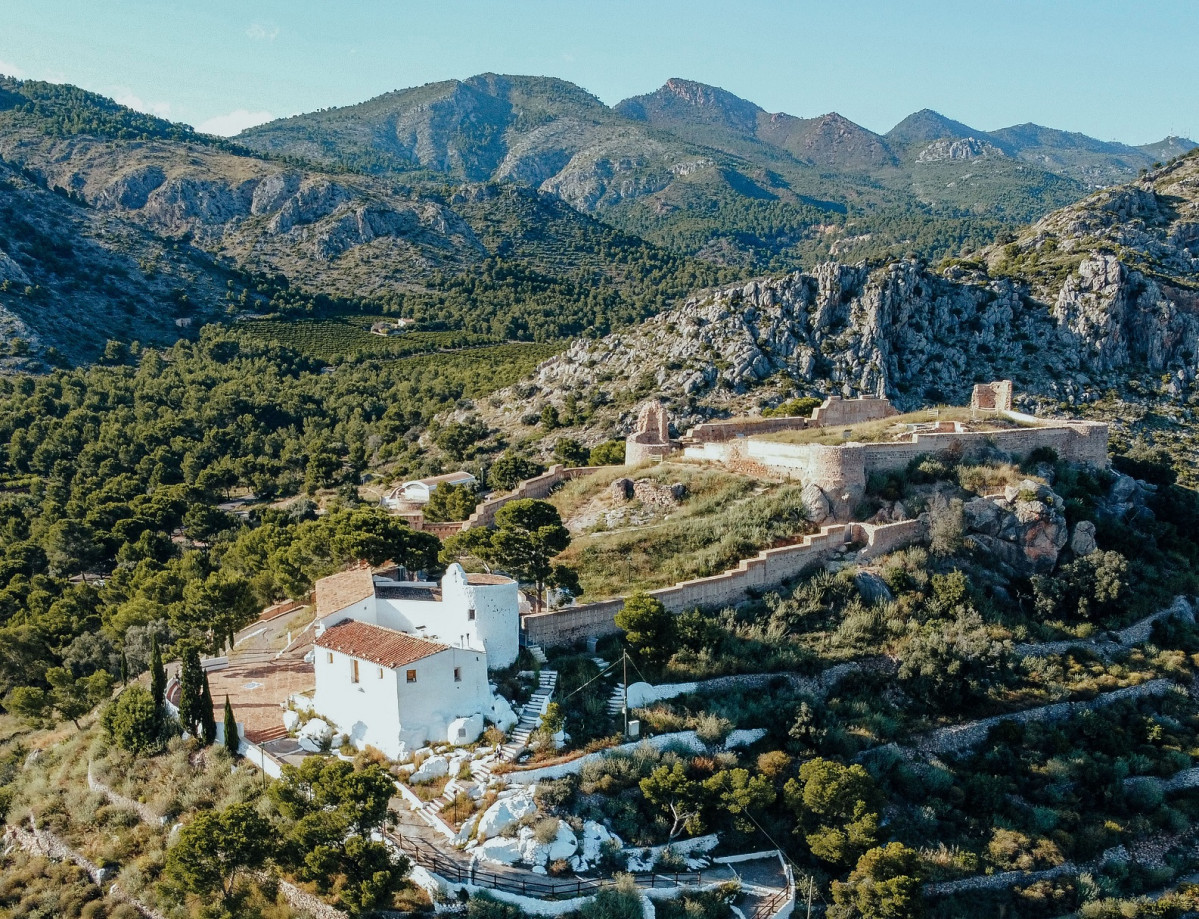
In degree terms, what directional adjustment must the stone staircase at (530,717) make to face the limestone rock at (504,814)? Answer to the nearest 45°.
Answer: approximately 45° to its left

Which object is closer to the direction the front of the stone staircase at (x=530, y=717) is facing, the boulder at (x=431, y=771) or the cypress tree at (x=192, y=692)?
the boulder

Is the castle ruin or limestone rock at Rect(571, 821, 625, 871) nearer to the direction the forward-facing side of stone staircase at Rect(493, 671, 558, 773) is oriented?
the limestone rock

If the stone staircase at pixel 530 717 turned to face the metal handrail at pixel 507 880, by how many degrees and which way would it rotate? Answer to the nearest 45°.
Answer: approximately 45° to its left

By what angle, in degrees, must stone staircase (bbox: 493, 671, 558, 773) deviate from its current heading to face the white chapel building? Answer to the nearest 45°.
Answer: approximately 45° to its right

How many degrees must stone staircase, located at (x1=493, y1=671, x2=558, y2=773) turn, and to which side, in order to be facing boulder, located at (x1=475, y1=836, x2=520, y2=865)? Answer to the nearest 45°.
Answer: approximately 45° to its left

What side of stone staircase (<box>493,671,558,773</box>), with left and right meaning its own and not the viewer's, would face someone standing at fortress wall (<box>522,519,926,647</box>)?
back

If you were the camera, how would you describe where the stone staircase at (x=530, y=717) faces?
facing the viewer and to the left of the viewer

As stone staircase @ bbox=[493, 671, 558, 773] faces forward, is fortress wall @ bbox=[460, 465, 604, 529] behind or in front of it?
behind

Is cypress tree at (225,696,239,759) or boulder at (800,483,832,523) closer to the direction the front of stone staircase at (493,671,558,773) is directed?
the cypress tree
